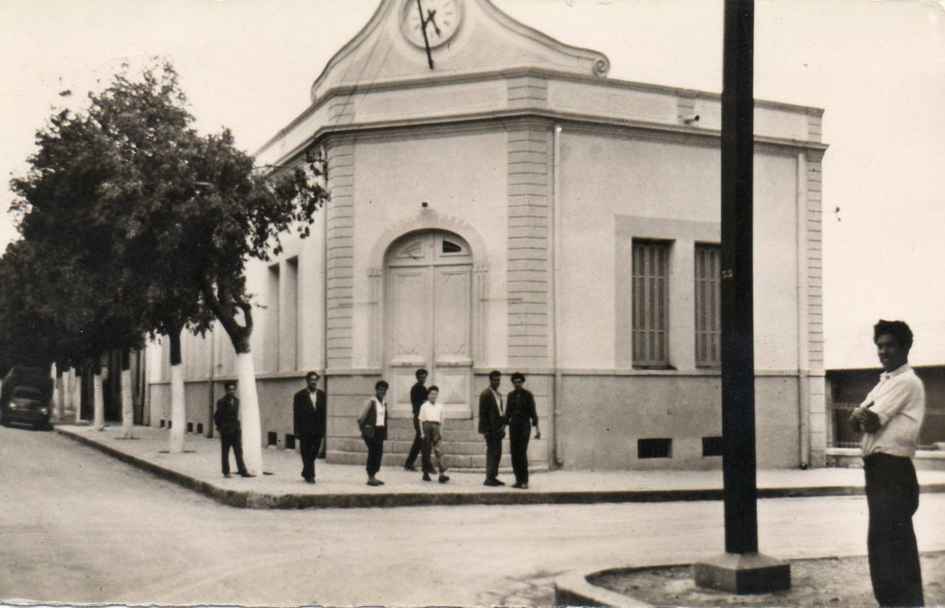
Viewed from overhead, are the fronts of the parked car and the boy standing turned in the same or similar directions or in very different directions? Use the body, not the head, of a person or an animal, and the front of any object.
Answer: same or similar directions

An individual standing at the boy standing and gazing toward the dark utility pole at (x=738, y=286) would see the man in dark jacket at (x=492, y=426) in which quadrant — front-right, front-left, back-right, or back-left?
front-left

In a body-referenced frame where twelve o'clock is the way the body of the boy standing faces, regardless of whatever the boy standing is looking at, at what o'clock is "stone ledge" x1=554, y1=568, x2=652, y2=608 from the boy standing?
The stone ledge is roughly at 12 o'clock from the boy standing.

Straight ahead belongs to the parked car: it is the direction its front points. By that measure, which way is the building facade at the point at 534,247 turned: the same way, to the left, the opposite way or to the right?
the same way

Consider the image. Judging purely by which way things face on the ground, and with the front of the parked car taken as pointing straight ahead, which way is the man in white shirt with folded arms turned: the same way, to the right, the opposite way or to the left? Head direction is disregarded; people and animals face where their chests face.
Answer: to the right

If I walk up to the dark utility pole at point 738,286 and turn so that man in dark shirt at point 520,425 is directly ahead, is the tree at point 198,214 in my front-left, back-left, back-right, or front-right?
front-left

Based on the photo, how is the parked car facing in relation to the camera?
toward the camera

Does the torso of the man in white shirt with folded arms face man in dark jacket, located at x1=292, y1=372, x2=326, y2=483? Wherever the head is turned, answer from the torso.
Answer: no

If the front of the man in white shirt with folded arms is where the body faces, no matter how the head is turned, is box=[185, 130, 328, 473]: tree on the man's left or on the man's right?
on the man's right

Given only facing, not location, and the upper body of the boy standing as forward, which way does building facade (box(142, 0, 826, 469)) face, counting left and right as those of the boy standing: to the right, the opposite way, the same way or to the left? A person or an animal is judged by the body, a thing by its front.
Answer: the same way

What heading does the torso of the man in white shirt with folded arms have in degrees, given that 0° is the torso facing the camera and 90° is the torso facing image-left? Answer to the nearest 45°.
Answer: approximately 45°

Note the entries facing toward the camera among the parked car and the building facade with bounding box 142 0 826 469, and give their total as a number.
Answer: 2

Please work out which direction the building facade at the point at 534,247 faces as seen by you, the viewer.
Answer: facing the viewer

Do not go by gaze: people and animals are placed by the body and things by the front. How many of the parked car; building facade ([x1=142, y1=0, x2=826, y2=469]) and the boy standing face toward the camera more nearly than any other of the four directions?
3

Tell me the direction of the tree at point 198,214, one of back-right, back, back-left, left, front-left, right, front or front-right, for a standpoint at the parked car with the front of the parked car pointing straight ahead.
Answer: front

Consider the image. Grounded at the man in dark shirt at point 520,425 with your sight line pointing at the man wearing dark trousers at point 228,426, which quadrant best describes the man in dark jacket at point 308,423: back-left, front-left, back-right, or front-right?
front-left
